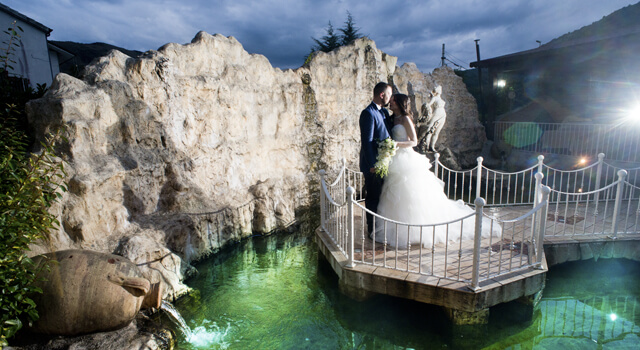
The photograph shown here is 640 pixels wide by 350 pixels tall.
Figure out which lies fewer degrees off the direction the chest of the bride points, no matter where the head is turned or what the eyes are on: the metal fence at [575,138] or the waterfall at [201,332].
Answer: the waterfall

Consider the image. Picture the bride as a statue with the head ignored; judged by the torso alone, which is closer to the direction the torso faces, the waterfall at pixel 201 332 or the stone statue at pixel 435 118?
the waterfall

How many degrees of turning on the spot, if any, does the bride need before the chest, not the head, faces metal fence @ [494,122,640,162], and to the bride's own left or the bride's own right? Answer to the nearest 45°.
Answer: approximately 135° to the bride's own right

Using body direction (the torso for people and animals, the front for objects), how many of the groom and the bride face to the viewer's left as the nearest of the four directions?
1

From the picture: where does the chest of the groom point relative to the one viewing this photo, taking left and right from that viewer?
facing to the right of the viewer

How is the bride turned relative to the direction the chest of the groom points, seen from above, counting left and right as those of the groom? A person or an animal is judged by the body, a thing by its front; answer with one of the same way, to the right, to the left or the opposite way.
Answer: the opposite way

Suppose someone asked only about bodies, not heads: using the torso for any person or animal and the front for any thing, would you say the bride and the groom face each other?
yes

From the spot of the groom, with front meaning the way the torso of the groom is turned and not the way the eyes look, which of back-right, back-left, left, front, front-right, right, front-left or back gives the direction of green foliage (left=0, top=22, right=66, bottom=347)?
back-right

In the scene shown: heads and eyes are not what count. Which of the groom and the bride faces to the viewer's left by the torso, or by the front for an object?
the bride

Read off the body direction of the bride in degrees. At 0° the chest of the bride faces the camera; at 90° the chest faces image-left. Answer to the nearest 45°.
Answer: approximately 90°

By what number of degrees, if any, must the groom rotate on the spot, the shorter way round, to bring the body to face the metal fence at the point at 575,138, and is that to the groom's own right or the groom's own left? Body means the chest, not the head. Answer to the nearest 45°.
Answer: approximately 45° to the groom's own left
